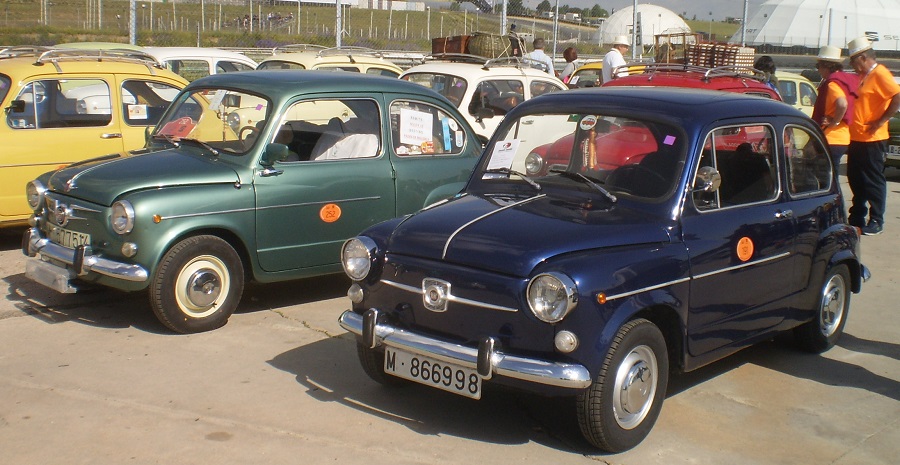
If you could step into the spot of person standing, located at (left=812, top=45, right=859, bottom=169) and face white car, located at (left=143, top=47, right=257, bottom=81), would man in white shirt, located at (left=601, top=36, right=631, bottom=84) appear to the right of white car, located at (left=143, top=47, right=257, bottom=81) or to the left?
right

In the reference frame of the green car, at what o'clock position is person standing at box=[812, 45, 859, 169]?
The person standing is roughly at 7 o'clock from the green car.

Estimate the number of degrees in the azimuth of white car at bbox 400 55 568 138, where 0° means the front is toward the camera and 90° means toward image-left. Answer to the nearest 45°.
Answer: approximately 45°

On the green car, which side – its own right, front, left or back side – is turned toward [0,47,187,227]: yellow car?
right

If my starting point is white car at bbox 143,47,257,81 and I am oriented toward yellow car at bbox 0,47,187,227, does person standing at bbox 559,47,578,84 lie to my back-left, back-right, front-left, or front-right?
back-left

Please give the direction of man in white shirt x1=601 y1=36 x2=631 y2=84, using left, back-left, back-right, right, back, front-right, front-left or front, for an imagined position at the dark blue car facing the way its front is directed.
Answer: back-right

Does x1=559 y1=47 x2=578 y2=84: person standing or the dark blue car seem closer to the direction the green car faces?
the dark blue car

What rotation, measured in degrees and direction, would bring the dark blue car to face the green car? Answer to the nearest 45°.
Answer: approximately 90° to its right

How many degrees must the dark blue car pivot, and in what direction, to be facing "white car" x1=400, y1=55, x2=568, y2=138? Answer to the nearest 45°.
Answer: approximately 135° to its right

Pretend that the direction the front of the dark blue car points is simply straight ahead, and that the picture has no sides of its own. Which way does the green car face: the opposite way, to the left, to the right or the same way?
the same way

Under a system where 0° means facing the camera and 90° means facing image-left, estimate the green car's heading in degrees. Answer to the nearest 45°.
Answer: approximately 45°

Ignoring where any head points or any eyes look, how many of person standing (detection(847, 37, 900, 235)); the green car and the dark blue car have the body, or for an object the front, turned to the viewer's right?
0

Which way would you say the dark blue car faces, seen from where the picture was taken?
facing the viewer and to the left of the viewer

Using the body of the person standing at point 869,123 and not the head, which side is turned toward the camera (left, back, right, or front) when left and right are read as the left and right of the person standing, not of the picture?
left

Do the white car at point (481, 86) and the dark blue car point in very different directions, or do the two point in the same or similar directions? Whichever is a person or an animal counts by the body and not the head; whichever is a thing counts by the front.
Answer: same or similar directions

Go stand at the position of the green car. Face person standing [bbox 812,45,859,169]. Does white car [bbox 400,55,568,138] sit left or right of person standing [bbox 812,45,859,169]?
left

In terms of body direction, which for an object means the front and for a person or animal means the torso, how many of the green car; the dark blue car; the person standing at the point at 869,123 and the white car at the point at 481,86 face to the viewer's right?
0
